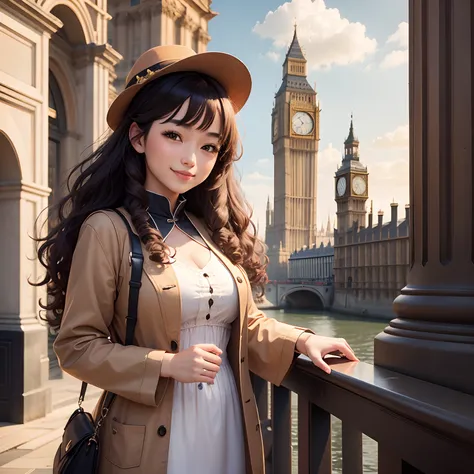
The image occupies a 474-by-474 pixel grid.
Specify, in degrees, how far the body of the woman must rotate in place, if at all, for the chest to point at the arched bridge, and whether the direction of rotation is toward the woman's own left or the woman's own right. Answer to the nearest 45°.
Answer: approximately 135° to the woman's own left

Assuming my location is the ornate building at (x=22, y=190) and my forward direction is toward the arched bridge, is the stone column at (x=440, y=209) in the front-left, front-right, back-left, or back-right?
back-right

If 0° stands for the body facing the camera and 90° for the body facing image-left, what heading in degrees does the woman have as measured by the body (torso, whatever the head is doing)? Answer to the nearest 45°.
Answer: approximately 315°

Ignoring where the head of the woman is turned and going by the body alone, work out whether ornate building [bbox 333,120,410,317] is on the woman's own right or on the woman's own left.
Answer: on the woman's own left

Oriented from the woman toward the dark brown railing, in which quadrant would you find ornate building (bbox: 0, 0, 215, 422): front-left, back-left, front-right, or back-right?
back-left
